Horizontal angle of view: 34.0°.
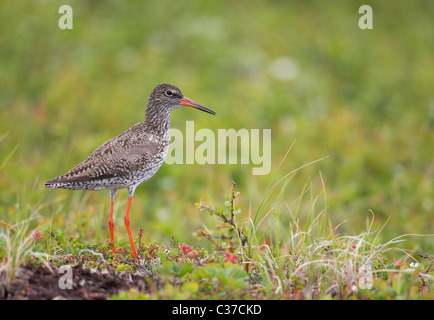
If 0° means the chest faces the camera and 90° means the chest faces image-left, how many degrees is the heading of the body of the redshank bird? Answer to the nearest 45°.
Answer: approximately 270°
